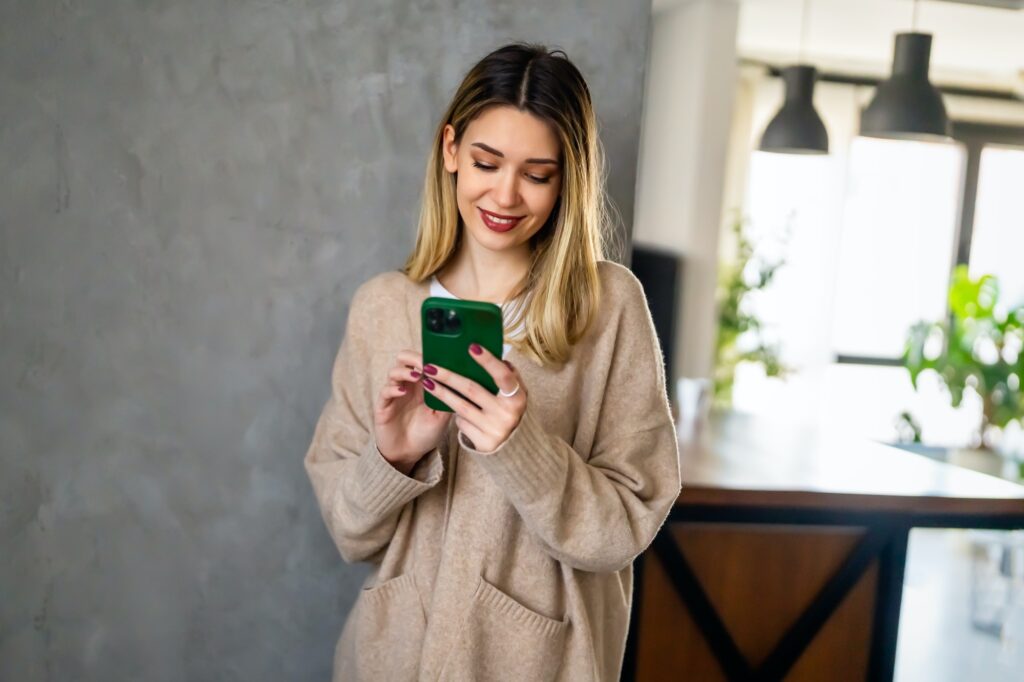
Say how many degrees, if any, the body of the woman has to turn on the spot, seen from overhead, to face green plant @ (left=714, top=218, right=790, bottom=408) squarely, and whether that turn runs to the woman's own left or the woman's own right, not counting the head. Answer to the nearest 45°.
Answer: approximately 180°

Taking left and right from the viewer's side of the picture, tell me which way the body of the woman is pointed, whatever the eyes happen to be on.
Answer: facing the viewer

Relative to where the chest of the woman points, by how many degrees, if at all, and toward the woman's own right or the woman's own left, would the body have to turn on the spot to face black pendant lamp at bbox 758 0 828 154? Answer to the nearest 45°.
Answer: approximately 180°

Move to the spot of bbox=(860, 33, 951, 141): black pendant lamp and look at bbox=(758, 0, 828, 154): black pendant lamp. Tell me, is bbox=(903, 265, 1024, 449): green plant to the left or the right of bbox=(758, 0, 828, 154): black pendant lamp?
right

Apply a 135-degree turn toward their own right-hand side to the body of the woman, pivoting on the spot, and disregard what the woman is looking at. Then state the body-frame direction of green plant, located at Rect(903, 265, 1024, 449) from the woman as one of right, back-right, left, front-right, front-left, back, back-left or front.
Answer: right

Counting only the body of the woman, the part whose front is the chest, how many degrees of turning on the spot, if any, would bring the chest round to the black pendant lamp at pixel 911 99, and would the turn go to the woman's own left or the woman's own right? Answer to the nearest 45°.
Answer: approximately 135° to the woman's own left

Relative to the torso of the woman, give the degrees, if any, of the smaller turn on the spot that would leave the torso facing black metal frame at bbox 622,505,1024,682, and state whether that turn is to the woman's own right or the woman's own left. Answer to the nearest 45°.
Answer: approximately 135° to the woman's own left
